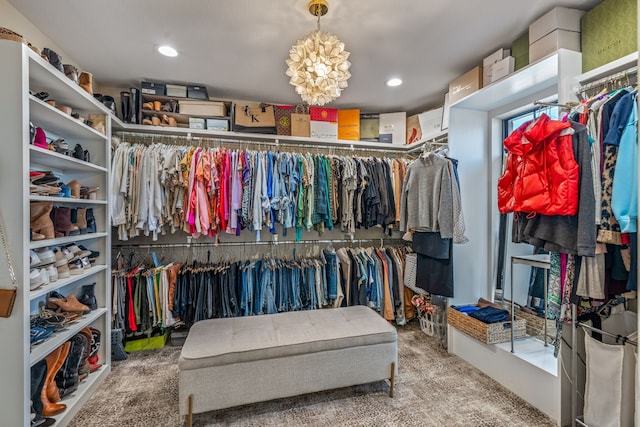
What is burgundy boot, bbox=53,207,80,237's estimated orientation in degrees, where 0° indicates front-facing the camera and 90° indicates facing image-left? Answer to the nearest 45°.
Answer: approximately 270°

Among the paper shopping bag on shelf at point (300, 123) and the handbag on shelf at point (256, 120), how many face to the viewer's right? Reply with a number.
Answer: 0

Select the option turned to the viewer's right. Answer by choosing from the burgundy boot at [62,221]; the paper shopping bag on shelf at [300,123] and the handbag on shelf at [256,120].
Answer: the burgundy boot

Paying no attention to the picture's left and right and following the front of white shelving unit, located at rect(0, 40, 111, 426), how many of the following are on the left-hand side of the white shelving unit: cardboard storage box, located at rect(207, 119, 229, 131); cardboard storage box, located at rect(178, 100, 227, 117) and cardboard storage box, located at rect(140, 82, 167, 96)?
3

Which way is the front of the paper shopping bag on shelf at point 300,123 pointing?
toward the camera

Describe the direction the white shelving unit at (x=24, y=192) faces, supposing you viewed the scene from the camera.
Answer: facing the viewer and to the right of the viewer

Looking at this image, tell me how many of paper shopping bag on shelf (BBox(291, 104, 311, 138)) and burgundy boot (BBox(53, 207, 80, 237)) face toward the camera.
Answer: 1

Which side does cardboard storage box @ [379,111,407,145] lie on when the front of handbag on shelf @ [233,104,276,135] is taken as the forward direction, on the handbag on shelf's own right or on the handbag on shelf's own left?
on the handbag on shelf's own left

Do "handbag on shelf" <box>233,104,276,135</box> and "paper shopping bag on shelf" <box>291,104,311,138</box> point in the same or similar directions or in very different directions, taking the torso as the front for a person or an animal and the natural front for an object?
same or similar directions

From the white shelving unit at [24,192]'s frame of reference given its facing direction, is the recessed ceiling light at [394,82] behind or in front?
in front

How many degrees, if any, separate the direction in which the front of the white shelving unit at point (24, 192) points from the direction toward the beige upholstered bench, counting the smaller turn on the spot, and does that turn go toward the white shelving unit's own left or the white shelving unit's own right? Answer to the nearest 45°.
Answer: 0° — it already faces it

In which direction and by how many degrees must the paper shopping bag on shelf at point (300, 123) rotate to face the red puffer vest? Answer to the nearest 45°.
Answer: approximately 45° to its left

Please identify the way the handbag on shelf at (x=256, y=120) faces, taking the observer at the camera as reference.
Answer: facing the viewer

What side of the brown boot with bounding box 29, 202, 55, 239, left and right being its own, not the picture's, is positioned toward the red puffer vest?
front

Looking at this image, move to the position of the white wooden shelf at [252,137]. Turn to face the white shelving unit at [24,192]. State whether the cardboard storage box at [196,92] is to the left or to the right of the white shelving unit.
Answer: right
